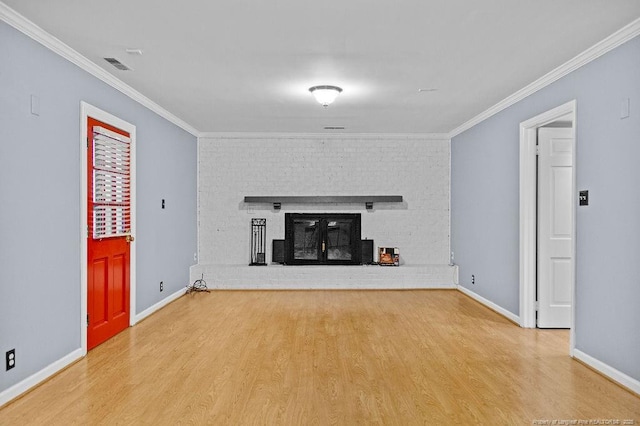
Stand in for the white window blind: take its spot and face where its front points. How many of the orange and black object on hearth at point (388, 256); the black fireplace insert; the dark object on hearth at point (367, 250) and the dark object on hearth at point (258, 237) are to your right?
0

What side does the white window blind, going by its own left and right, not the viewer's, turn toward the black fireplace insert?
left

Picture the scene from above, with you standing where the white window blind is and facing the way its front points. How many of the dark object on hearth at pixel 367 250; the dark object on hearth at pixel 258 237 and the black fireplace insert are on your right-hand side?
0

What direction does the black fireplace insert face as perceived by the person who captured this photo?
facing the viewer

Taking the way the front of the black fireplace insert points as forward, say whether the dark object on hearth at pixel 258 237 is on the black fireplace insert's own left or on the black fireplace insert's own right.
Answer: on the black fireplace insert's own right

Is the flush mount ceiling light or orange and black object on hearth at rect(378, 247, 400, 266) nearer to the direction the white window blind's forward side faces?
the flush mount ceiling light

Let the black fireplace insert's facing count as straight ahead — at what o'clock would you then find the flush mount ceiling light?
The flush mount ceiling light is roughly at 12 o'clock from the black fireplace insert.

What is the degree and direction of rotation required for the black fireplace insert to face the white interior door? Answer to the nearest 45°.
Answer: approximately 45° to its left

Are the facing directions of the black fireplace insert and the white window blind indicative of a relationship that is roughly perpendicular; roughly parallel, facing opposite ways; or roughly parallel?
roughly perpendicular

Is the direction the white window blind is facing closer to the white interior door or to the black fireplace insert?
the white interior door

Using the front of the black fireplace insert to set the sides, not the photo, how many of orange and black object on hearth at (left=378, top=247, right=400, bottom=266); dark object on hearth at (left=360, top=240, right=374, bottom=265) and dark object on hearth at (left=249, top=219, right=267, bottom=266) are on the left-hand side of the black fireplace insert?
2

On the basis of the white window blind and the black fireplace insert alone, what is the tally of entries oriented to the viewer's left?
0

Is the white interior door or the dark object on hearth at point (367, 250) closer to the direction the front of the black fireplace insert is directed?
the white interior door

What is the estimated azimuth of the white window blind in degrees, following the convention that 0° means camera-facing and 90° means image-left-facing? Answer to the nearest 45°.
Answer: approximately 315°

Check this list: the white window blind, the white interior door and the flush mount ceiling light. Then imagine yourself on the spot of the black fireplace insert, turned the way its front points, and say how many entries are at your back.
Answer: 0

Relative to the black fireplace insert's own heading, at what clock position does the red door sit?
The red door is roughly at 1 o'clock from the black fireplace insert.

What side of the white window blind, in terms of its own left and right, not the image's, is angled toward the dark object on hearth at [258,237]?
left

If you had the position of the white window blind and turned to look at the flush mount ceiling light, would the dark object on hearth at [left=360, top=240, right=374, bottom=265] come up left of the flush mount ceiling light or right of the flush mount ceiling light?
left

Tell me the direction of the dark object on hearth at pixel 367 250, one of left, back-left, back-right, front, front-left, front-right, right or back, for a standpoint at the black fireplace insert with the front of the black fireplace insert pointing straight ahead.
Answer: left

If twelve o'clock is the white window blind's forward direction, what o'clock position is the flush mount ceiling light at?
The flush mount ceiling light is roughly at 11 o'clock from the white window blind.
